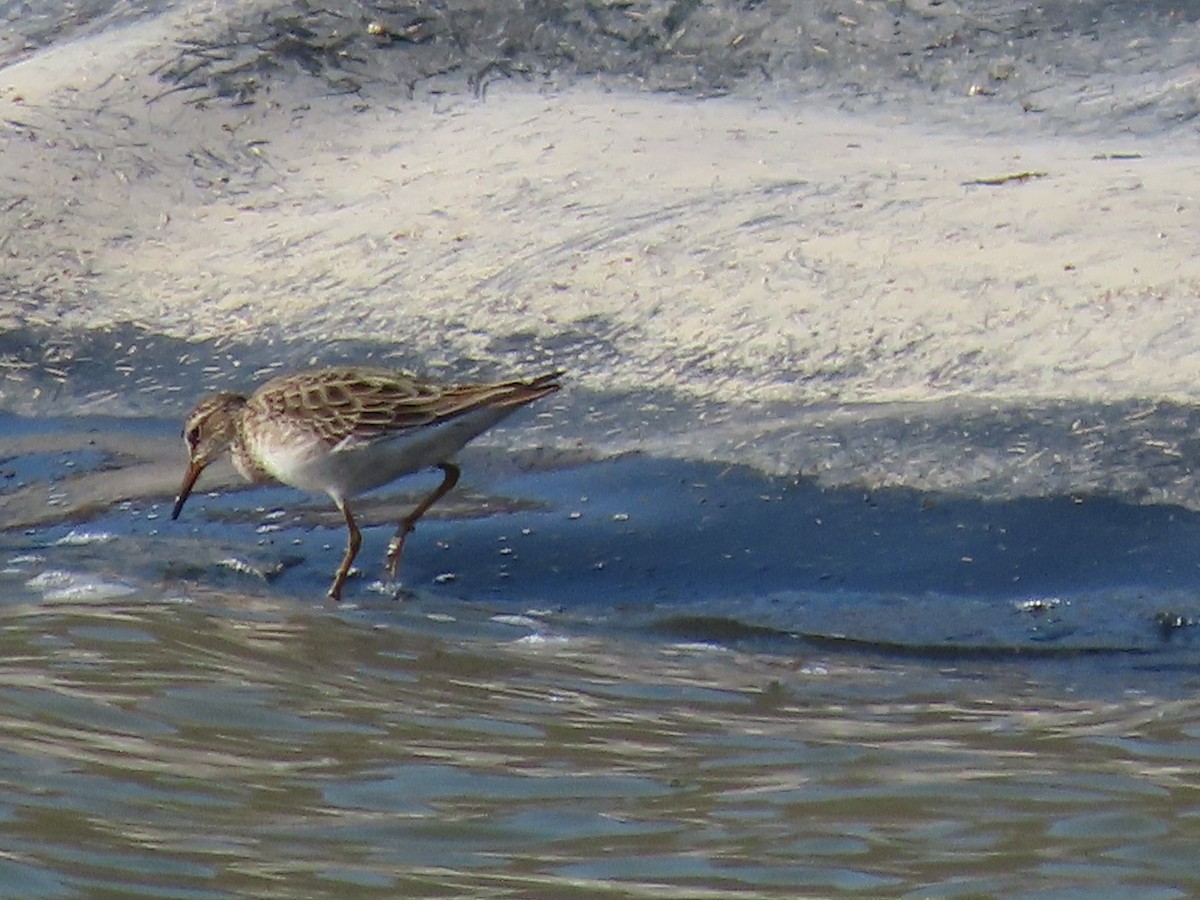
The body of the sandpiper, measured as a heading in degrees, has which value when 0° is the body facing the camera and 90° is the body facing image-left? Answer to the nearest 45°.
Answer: approximately 90°
